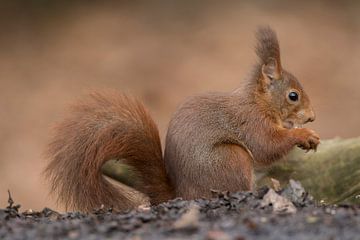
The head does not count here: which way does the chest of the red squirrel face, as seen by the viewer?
to the viewer's right
